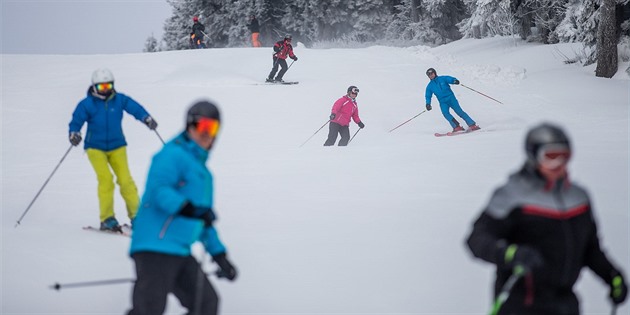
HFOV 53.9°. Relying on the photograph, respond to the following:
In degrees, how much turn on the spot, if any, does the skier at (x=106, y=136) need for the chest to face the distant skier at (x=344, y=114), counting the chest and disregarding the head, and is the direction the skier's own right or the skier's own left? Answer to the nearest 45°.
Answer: approximately 135° to the skier's own left

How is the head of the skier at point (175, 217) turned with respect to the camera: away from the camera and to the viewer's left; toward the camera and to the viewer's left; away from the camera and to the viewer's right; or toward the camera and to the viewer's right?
toward the camera and to the viewer's right

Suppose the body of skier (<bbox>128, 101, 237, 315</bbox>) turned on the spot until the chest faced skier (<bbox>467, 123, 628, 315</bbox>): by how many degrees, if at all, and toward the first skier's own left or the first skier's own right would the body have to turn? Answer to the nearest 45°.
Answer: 0° — they already face them

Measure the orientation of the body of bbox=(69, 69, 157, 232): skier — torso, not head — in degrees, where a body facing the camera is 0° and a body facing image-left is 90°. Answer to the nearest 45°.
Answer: approximately 0°

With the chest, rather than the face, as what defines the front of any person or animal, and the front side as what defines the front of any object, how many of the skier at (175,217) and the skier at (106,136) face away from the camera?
0

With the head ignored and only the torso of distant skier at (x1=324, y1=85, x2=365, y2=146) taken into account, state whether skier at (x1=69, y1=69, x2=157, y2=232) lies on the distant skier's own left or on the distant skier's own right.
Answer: on the distant skier's own right

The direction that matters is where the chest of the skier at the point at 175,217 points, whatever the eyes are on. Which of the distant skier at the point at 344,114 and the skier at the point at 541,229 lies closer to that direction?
the skier

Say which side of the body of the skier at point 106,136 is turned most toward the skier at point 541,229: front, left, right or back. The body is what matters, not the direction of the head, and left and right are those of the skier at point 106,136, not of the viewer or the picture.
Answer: front

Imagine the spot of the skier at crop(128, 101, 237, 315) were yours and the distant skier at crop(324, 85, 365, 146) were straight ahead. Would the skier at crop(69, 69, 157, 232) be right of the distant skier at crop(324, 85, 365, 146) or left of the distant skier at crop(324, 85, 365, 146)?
left

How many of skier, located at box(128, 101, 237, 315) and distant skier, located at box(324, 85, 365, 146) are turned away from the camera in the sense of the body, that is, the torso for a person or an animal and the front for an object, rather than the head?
0

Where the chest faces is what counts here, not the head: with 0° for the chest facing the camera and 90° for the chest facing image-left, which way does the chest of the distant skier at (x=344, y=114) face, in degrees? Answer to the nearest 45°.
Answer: approximately 315°
